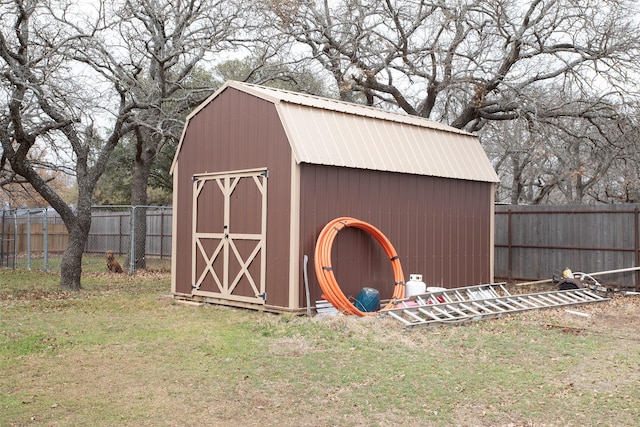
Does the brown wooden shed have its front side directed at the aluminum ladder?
no

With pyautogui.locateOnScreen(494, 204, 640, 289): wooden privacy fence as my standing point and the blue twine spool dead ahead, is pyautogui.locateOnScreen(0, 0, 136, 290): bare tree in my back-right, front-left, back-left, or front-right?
front-right

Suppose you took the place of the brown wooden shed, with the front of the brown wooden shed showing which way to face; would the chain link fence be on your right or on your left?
on your right

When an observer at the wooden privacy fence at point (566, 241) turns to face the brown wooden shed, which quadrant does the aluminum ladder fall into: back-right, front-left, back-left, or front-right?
front-left

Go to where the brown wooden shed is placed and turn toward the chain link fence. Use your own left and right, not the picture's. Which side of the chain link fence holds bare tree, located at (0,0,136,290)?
left

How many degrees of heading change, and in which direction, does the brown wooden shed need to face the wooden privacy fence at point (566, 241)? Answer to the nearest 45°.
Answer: approximately 180°

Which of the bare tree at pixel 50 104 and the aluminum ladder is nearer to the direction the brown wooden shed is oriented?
the bare tree

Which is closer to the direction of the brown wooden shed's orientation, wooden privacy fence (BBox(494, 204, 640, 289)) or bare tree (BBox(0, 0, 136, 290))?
the bare tree

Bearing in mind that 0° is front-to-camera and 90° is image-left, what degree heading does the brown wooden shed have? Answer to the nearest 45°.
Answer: approximately 45°

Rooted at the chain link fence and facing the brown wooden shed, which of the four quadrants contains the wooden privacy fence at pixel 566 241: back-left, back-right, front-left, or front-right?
front-left

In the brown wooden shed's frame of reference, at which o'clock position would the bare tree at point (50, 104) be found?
The bare tree is roughly at 2 o'clock from the brown wooden shed.
